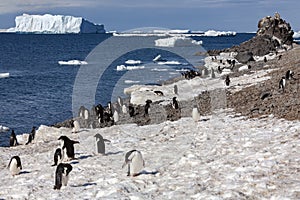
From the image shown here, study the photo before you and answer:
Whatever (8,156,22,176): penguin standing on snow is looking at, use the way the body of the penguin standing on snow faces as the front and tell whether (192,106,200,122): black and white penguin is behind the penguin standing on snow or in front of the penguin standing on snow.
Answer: behind

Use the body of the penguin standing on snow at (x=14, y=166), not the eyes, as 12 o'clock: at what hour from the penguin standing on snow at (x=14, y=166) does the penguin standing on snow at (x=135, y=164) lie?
the penguin standing on snow at (x=135, y=164) is roughly at 9 o'clock from the penguin standing on snow at (x=14, y=166).

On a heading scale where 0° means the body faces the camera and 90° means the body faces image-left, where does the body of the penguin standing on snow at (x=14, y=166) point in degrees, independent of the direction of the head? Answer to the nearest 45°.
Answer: approximately 45°

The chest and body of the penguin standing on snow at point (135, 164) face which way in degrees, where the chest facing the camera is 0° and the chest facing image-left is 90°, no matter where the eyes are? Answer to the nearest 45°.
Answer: approximately 315°
